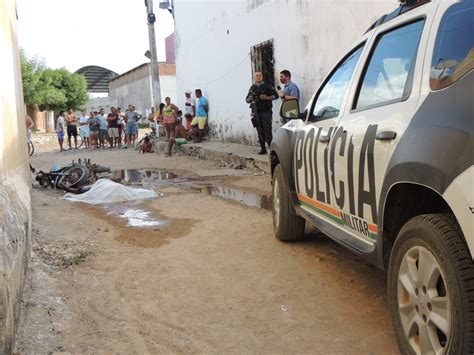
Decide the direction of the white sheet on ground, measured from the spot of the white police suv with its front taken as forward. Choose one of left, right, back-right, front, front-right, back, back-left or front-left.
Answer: front

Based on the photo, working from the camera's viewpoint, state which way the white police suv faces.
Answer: facing away from the viewer and to the left of the viewer

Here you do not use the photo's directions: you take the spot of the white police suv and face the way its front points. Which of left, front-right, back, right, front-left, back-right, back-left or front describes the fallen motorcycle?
front

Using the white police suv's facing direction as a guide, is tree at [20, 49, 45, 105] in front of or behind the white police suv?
in front

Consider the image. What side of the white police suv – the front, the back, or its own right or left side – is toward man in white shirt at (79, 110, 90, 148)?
front

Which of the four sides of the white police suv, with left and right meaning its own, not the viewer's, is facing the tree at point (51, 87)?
front

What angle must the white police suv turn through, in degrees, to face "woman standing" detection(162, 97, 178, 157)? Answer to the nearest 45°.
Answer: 0° — it already faces them

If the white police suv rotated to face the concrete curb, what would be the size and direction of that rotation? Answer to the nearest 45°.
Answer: approximately 45° to its right
